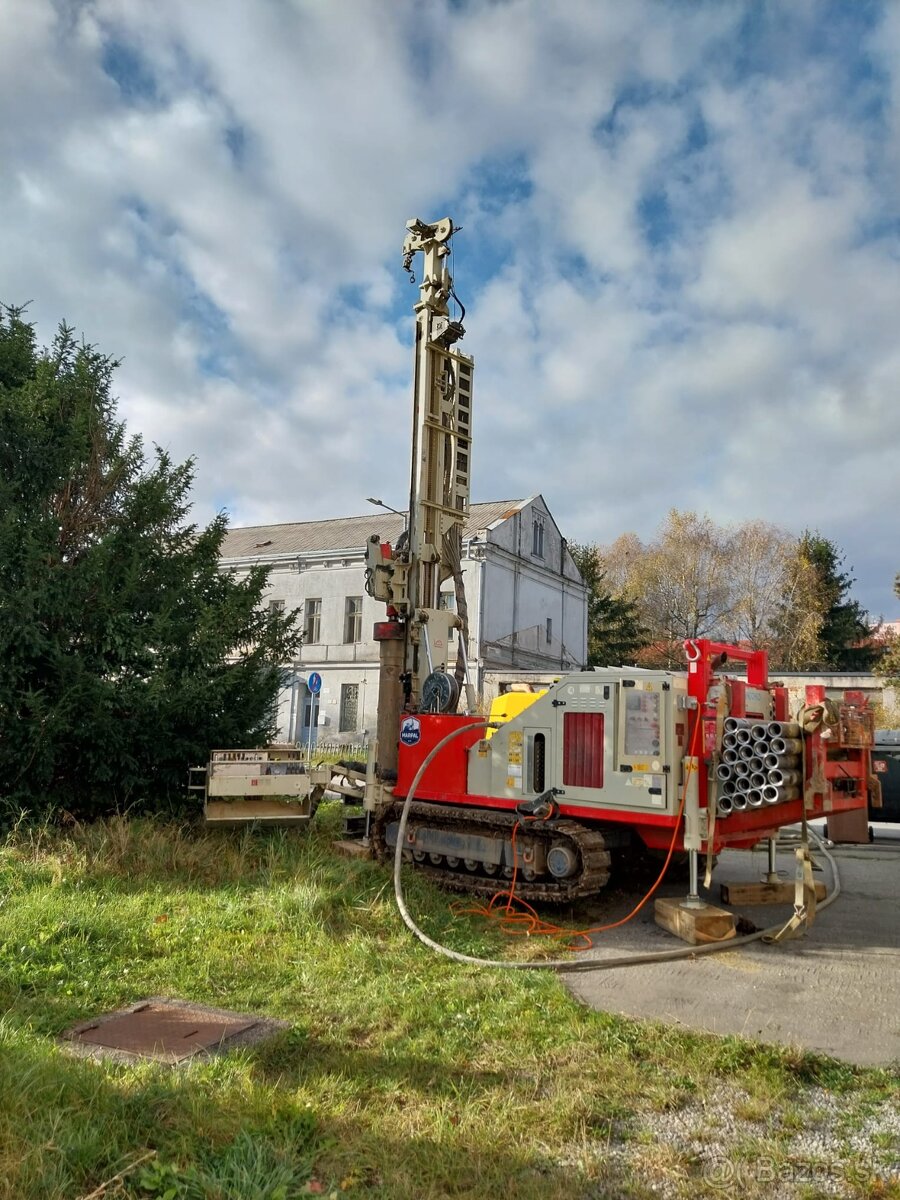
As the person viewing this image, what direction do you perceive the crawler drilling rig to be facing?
facing away from the viewer and to the left of the viewer

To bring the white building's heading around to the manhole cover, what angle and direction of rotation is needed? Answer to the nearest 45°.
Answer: approximately 45° to its left

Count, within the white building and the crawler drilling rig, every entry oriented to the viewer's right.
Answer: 0

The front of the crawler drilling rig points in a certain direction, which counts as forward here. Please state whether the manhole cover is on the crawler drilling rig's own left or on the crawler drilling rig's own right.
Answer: on the crawler drilling rig's own left

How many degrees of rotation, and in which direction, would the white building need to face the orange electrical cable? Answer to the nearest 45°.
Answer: approximately 45° to its left

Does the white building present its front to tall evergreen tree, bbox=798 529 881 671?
no

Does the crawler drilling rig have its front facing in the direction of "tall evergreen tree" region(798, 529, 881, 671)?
no

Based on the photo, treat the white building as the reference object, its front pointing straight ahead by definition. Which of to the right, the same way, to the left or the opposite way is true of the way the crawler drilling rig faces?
to the right

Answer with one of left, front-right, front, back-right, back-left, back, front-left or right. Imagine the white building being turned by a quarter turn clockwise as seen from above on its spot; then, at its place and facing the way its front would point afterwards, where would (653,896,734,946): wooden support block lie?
back-left

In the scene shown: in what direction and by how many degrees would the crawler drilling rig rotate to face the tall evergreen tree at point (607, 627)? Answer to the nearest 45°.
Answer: approximately 45° to its right

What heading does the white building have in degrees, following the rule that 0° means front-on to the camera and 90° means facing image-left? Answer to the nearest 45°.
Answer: approximately 45°

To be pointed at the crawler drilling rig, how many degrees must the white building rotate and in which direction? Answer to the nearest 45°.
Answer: approximately 45° to its left
